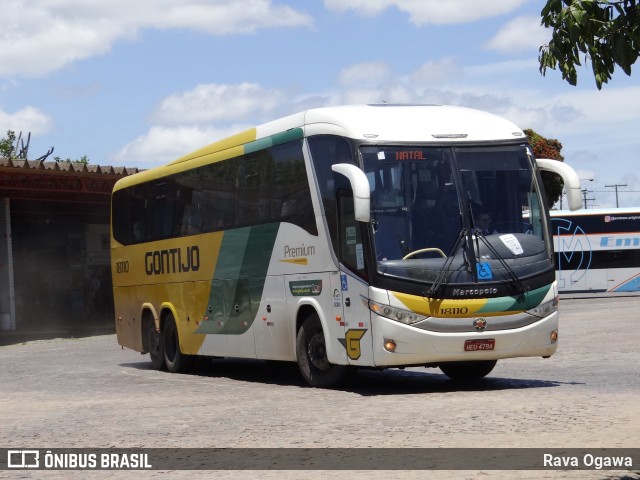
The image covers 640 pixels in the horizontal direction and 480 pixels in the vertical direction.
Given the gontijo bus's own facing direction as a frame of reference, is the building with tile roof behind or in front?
behind

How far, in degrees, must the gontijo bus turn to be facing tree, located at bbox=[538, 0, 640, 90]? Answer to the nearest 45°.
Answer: approximately 45° to its right

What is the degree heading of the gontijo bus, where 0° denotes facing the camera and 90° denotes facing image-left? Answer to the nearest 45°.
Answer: approximately 315°

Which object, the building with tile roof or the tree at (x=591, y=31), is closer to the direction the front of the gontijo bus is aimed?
the tree
